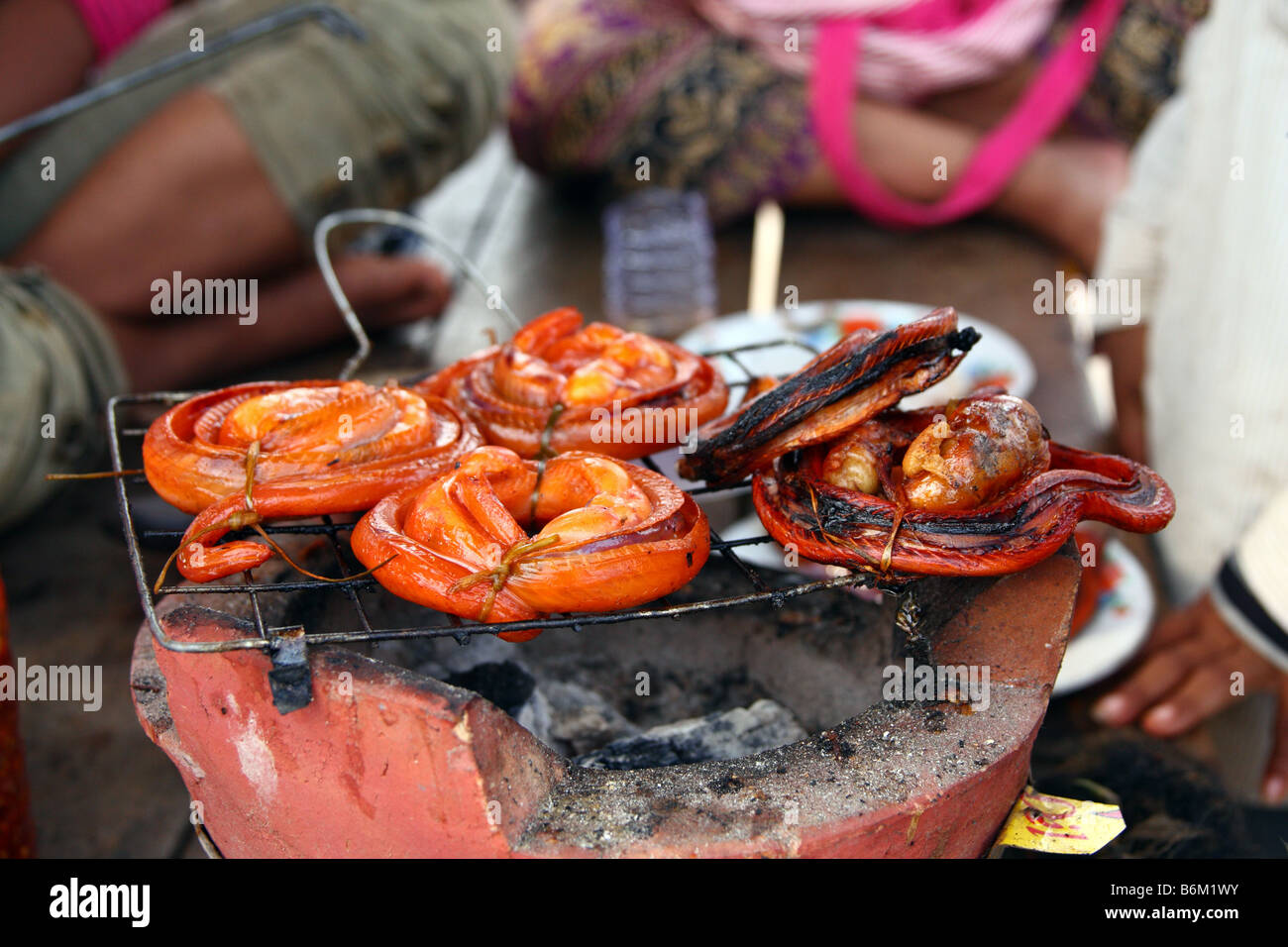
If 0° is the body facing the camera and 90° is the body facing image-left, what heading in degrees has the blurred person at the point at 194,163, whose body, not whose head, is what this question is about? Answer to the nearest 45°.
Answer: approximately 315°

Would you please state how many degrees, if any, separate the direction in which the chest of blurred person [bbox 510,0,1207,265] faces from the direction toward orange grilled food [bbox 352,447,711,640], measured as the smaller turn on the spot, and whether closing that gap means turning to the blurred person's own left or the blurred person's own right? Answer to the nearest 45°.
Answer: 0° — they already face it

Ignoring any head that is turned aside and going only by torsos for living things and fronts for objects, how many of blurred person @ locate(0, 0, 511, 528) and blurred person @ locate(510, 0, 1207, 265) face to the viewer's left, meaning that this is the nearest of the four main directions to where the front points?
0

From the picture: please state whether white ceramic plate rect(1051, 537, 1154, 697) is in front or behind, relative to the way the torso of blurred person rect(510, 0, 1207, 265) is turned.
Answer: in front

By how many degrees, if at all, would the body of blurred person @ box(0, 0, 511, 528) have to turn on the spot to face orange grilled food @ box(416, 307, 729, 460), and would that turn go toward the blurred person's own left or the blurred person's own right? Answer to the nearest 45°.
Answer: approximately 45° to the blurred person's own right

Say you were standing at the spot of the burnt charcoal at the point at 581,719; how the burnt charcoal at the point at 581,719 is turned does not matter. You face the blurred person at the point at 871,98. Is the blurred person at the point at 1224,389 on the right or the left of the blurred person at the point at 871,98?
right

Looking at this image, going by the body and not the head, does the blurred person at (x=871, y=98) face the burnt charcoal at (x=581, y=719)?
yes

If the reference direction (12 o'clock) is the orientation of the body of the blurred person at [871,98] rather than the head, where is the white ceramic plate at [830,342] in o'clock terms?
The white ceramic plate is roughly at 12 o'clock from the blurred person.
